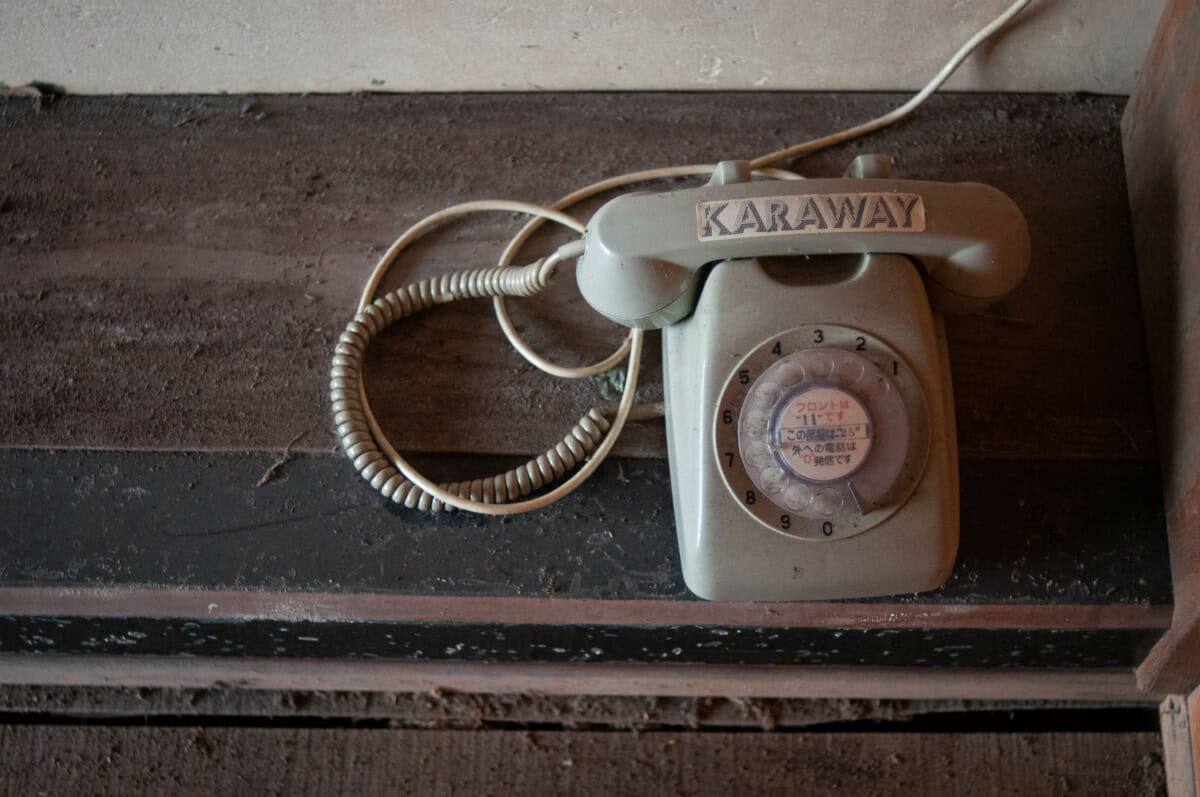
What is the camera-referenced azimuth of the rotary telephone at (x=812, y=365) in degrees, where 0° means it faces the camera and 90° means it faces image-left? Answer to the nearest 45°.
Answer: approximately 0°
